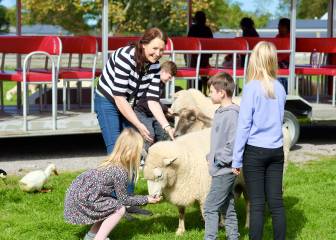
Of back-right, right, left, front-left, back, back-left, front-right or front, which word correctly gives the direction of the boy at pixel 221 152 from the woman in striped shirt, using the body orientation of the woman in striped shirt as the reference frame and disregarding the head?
front

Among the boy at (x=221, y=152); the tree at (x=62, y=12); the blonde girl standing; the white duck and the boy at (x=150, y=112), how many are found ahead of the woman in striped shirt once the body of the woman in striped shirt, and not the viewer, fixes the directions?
2

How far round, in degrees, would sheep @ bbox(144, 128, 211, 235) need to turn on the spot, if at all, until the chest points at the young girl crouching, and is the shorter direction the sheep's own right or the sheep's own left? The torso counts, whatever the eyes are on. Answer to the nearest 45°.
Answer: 0° — it already faces them

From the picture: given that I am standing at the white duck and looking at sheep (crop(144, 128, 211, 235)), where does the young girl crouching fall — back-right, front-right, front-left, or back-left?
front-right

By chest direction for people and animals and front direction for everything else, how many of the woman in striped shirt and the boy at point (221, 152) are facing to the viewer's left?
1

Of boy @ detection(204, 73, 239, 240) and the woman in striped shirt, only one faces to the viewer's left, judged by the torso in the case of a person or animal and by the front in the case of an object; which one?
the boy

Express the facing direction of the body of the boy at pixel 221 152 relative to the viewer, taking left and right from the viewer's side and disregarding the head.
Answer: facing to the left of the viewer

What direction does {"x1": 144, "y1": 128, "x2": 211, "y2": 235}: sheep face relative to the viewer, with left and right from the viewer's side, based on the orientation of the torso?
facing the viewer and to the left of the viewer

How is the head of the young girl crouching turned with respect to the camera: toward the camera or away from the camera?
away from the camera

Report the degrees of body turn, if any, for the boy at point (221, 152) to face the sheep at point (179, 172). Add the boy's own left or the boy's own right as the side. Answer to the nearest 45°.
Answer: approximately 45° to the boy's own right

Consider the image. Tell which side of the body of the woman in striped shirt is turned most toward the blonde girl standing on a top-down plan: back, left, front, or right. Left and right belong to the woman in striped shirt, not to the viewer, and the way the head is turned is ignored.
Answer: front
